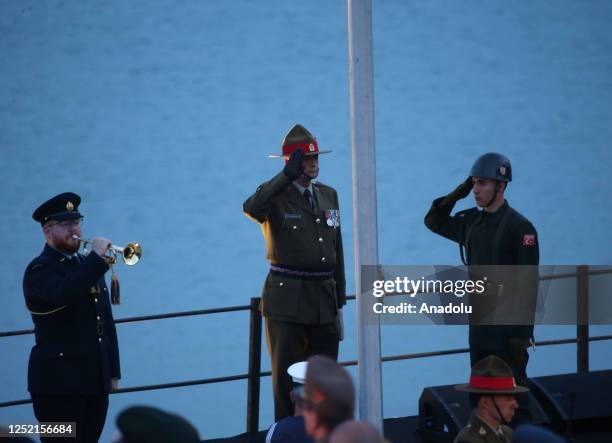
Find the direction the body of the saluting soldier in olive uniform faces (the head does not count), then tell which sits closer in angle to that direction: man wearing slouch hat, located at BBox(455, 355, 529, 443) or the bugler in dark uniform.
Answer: the man wearing slouch hat

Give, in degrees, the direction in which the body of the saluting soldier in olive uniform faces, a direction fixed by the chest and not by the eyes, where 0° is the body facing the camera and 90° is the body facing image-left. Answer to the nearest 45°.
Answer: approximately 315°

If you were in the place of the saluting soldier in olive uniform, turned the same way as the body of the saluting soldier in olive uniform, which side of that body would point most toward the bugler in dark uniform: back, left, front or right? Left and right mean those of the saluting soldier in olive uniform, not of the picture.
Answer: right

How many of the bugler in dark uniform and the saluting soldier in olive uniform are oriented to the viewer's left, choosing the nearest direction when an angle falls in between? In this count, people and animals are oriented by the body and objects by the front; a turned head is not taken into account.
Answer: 0

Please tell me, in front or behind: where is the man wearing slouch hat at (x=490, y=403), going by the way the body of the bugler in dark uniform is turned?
in front

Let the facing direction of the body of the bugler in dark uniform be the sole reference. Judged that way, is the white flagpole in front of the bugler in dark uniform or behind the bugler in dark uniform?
in front

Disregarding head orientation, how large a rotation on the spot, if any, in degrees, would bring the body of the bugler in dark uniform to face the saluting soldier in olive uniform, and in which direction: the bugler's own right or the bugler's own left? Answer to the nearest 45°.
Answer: approximately 45° to the bugler's own left

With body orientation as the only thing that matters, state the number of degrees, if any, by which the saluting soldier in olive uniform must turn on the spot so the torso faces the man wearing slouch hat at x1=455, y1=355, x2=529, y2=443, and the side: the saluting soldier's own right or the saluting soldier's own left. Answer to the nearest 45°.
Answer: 0° — they already face them
